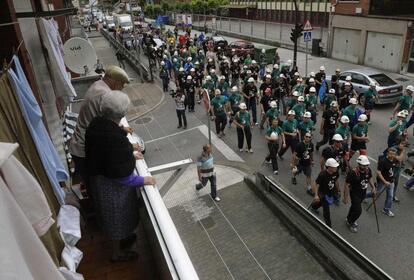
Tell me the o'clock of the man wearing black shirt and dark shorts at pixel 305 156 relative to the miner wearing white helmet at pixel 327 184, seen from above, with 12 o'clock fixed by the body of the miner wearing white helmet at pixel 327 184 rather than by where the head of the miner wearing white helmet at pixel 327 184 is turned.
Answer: the man wearing black shirt and dark shorts at pixel 305 156 is roughly at 7 o'clock from the miner wearing white helmet at pixel 327 184.

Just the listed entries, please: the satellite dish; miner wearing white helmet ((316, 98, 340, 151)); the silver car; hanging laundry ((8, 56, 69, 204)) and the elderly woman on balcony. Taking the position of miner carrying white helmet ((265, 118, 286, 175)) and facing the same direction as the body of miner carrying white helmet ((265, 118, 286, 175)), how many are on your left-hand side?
2

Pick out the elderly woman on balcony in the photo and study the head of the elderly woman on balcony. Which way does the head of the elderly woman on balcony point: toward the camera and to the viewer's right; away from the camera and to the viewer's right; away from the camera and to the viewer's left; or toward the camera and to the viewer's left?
away from the camera and to the viewer's right

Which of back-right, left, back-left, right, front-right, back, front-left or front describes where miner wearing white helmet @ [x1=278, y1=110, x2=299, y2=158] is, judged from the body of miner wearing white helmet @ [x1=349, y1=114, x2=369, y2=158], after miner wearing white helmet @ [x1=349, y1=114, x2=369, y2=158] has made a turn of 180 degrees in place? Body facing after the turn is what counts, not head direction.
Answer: front-left

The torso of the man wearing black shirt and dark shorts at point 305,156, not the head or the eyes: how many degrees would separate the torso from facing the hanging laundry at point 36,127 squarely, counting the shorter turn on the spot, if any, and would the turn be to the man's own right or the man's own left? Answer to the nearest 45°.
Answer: approximately 90° to the man's own right

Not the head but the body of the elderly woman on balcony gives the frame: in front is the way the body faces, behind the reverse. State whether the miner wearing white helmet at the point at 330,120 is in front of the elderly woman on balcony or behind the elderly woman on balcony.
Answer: in front

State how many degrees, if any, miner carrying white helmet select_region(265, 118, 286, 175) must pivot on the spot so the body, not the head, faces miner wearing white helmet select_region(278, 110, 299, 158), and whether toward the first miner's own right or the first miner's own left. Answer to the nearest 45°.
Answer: approximately 90° to the first miner's own left

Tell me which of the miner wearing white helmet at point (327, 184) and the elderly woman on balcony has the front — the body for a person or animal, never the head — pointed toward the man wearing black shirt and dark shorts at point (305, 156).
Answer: the elderly woman on balcony

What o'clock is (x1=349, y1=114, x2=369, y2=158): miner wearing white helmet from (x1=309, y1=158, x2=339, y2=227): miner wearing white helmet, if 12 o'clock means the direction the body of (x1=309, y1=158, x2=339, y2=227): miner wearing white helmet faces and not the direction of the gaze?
(x1=349, y1=114, x2=369, y2=158): miner wearing white helmet is roughly at 8 o'clock from (x1=309, y1=158, x2=339, y2=227): miner wearing white helmet.

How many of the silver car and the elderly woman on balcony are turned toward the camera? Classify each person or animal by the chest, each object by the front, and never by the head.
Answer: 0

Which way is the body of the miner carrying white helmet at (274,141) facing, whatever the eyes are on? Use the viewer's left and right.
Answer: facing the viewer and to the right of the viewer

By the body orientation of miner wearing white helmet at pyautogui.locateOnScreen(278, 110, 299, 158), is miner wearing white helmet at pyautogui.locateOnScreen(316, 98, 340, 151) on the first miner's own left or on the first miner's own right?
on the first miner's own left
